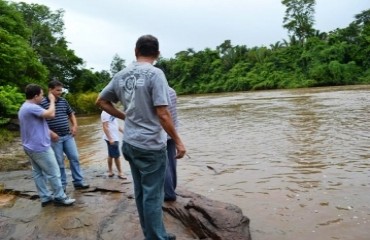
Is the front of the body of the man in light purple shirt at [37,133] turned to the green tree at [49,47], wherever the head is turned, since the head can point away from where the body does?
no

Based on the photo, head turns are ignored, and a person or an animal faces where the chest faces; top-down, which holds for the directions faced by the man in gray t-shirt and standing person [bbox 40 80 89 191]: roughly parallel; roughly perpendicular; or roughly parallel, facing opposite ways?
roughly parallel, facing opposite ways

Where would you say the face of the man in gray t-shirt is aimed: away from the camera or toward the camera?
away from the camera

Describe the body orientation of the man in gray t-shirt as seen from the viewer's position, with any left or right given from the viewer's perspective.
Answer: facing away from the viewer and to the right of the viewer

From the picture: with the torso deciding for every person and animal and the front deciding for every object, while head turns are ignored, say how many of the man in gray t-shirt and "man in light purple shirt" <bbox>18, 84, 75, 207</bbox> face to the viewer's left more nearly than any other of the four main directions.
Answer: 0

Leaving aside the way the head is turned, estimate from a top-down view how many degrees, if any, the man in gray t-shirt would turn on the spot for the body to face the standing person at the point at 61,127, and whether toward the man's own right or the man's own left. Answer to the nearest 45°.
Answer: approximately 90° to the man's own left

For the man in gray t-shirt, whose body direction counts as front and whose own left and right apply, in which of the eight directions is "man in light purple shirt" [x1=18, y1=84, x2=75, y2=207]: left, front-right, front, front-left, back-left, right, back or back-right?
left

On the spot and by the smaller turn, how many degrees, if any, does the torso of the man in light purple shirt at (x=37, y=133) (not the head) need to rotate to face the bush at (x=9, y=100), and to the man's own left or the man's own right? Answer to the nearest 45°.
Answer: approximately 90° to the man's own left

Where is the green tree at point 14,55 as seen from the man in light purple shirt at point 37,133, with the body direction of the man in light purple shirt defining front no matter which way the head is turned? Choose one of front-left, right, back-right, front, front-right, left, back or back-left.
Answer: left

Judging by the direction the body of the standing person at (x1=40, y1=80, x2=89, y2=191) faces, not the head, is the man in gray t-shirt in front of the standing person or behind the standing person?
in front
